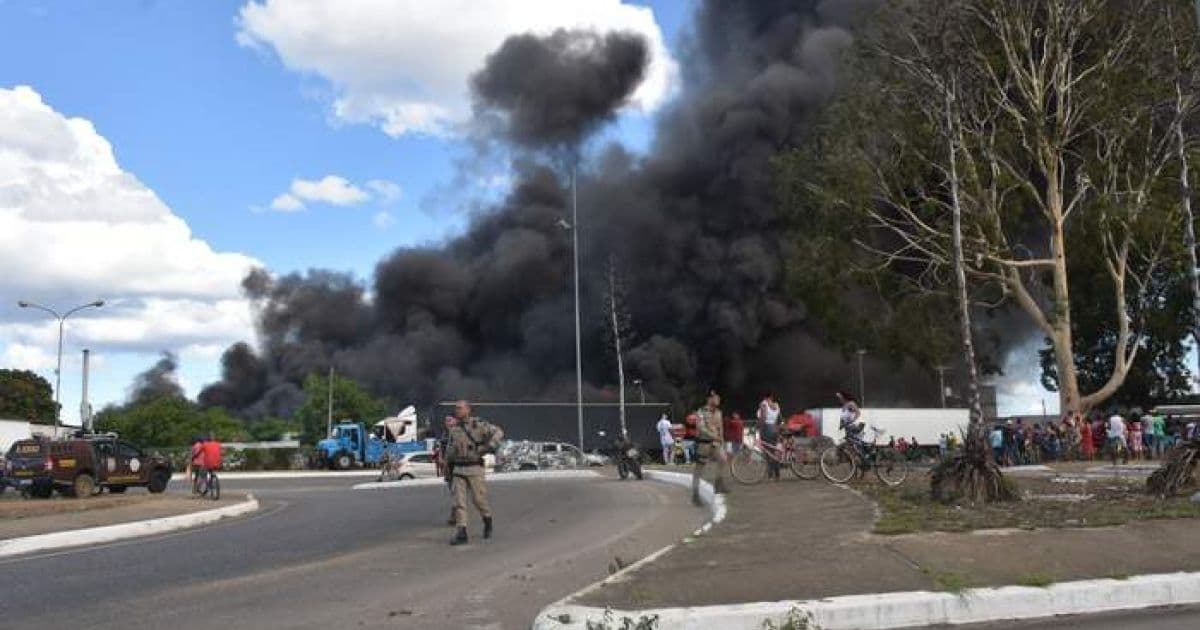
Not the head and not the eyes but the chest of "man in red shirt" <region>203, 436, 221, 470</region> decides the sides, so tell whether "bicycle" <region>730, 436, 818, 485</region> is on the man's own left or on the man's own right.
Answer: on the man's own right

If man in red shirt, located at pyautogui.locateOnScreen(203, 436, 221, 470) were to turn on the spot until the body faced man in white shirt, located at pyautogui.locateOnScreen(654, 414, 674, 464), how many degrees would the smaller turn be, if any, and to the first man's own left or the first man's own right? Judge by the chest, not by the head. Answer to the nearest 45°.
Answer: approximately 45° to the first man's own right

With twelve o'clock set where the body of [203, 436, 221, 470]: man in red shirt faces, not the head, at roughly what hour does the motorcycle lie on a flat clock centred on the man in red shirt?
The motorcycle is roughly at 3 o'clock from the man in red shirt.

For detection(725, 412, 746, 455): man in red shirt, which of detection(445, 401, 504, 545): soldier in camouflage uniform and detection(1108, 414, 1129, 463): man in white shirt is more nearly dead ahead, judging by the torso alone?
the man in white shirt

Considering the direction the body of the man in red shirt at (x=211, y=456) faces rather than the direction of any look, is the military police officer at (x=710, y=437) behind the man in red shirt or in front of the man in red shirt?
behind

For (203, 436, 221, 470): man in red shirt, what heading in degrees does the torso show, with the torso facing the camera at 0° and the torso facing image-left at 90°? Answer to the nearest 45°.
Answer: approximately 180°

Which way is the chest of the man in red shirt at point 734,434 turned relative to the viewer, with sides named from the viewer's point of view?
facing away from the viewer

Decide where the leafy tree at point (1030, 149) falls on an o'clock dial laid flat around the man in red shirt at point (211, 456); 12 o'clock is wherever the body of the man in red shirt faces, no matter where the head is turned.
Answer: The leafy tree is roughly at 3 o'clock from the man in red shirt.

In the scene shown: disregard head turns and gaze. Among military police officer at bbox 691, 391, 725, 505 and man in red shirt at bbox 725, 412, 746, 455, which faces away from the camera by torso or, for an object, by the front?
the man in red shirt

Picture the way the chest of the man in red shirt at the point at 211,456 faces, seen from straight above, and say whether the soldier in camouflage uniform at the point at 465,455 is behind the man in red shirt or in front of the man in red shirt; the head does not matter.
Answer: behind
